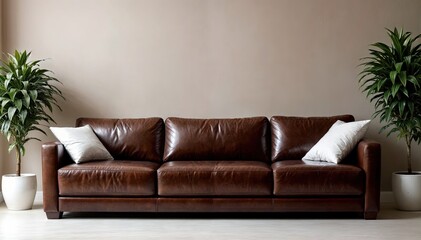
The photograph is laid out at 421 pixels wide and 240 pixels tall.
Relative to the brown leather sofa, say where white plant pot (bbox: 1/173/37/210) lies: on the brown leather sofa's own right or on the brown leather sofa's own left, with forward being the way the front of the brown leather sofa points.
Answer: on the brown leather sofa's own right

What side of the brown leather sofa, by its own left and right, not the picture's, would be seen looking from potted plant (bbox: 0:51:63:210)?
right

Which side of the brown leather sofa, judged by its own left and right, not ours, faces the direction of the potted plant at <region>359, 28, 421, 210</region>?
left

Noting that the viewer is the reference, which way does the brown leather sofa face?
facing the viewer
